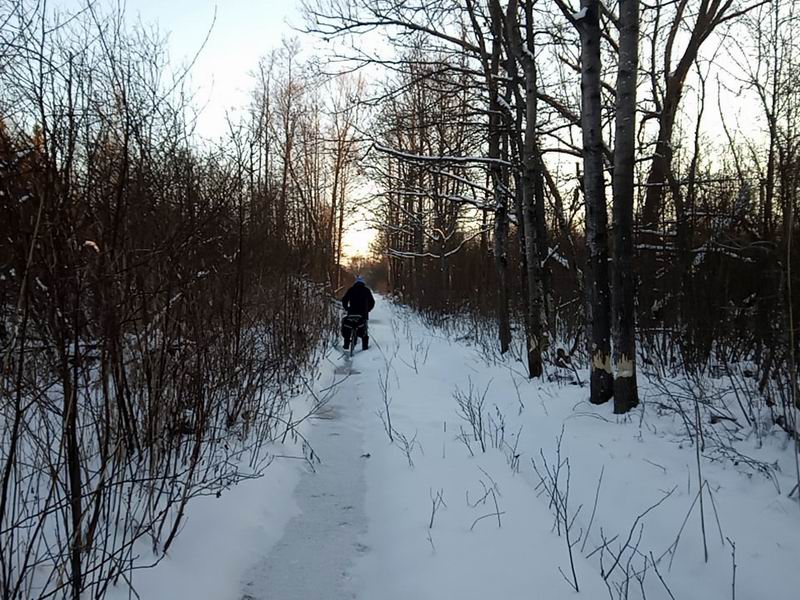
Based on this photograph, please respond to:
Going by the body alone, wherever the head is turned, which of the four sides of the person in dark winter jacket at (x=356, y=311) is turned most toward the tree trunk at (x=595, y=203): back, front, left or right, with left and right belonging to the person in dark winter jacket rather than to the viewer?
back

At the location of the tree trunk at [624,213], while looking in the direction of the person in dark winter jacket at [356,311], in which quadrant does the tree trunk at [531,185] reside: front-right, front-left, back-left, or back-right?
front-right

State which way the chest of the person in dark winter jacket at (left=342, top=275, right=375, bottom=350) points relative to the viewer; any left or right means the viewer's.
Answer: facing away from the viewer

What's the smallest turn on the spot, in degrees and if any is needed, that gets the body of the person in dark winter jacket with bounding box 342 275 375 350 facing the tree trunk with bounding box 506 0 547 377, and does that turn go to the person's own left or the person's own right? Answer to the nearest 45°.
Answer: approximately 135° to the person's own right

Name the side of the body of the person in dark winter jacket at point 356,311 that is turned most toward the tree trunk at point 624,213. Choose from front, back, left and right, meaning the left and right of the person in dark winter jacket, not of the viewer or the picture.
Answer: back
